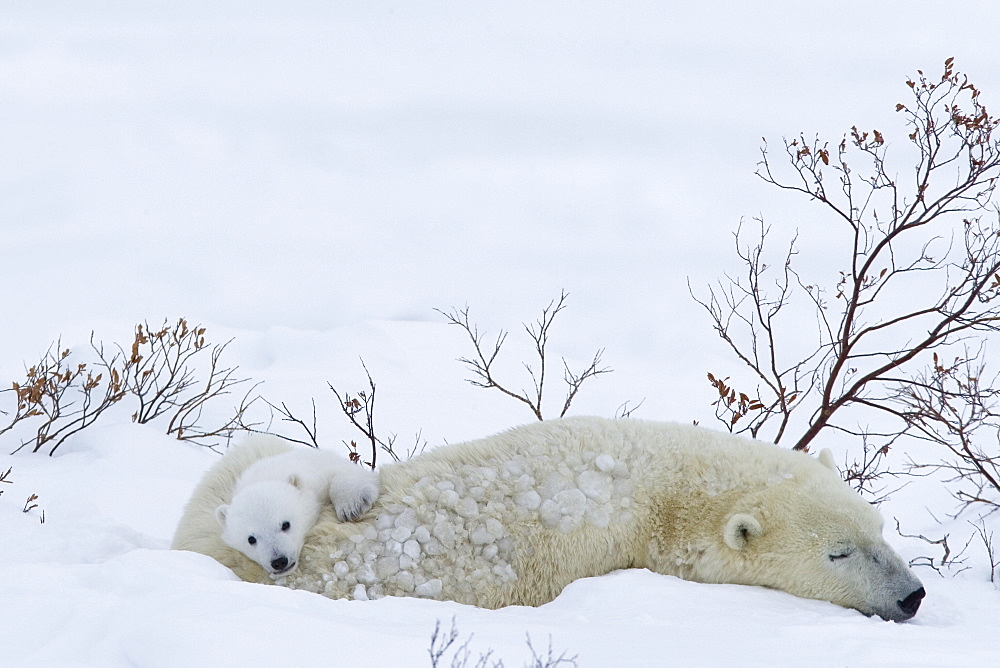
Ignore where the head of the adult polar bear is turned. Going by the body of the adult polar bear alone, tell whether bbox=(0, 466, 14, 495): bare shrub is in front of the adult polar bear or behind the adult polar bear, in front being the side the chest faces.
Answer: behind

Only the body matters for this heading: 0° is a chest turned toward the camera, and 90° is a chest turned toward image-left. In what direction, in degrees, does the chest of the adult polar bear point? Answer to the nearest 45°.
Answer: approximately 270°

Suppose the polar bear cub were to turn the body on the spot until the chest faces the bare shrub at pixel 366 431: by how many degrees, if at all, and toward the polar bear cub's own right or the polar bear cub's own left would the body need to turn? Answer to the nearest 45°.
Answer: approximately 180°

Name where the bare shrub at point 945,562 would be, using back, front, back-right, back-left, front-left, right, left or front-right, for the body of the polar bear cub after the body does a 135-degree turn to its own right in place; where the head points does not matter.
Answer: back-right

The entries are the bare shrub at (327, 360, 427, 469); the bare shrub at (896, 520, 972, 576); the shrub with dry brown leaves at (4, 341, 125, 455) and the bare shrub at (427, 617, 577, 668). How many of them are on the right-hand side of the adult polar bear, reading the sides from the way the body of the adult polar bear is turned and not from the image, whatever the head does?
1

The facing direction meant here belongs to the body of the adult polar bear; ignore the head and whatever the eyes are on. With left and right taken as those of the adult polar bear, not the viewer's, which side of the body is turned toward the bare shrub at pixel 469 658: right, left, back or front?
right

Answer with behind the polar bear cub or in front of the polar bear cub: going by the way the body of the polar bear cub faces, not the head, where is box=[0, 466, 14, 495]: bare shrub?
behind

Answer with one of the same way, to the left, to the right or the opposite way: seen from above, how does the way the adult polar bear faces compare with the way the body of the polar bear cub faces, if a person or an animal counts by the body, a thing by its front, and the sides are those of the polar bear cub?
to the left

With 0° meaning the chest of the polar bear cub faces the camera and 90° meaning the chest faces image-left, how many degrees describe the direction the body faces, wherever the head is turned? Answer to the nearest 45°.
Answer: approximately 0°
